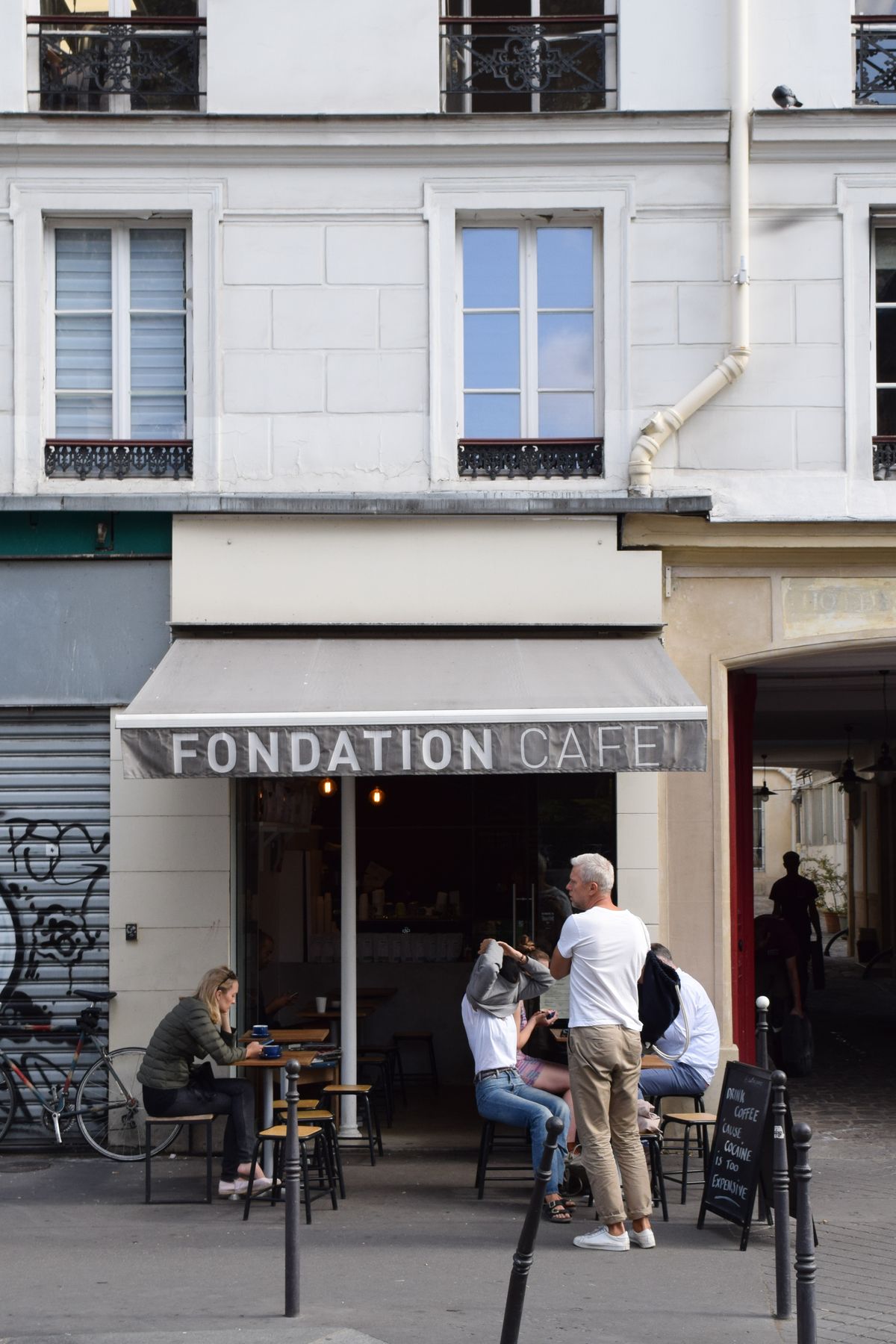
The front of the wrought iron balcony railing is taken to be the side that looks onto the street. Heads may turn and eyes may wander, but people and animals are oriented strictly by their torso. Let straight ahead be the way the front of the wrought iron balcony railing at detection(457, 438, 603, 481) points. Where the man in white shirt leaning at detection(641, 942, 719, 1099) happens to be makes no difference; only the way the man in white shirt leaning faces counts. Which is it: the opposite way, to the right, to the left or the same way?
to the right

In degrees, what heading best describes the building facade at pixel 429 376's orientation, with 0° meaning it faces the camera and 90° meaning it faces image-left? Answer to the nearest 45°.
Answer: approximately 0°

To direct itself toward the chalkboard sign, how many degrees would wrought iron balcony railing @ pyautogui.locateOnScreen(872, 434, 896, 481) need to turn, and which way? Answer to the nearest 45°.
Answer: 0° — it already faces it

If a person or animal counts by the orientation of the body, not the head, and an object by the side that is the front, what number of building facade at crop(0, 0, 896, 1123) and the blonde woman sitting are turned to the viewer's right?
1

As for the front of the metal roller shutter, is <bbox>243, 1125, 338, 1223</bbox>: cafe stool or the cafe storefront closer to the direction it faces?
the cafe stool

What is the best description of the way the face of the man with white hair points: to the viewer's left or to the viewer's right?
to the viewer's left

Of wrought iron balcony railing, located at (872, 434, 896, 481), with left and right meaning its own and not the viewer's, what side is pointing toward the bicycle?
right

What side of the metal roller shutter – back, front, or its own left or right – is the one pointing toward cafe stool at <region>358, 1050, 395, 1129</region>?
left

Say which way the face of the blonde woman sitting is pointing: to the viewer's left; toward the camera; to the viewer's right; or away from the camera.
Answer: to the viewer's right

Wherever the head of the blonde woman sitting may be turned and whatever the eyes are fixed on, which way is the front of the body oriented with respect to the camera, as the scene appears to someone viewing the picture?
to the viewer's right
